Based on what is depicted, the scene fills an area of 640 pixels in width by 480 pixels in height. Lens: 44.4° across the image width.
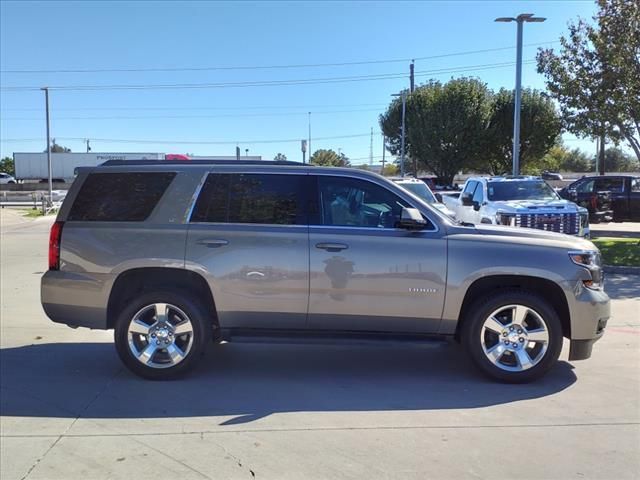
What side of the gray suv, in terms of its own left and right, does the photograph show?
right

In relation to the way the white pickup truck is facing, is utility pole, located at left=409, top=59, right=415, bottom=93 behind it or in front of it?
behind

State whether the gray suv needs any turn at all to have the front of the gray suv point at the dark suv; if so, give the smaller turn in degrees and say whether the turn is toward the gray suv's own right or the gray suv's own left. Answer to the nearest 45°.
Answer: approximately 45° to the gray suv's own left

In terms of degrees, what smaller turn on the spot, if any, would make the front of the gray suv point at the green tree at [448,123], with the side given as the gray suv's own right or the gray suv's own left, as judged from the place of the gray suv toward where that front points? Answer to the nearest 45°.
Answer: approximately 90° to the gray suv's own left

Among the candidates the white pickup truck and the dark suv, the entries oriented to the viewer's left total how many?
1

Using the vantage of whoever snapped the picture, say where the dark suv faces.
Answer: facing to the left of the viewer

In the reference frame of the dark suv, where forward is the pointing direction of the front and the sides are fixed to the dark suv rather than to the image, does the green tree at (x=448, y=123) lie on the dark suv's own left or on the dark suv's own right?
on the dark suv's own right
